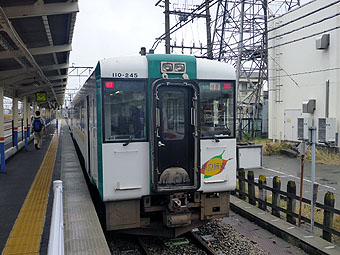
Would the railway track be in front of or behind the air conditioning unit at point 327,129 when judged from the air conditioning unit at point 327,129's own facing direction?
in front

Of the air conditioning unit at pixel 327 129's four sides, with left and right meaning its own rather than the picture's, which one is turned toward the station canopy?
front

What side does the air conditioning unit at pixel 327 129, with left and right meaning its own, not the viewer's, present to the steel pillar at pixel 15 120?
front
